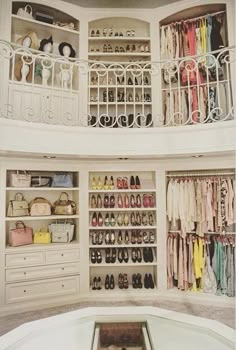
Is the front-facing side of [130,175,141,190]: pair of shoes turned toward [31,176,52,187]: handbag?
no

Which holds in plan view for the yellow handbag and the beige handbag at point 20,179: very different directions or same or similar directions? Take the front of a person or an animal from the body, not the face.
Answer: same or similar directions

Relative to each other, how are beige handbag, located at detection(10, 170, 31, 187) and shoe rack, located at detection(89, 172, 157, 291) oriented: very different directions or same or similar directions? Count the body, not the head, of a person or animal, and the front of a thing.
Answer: same or similar directions

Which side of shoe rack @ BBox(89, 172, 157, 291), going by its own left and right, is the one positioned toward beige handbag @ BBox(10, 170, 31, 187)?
right

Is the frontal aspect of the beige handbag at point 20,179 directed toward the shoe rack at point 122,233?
no

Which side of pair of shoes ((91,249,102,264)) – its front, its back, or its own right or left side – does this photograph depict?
front

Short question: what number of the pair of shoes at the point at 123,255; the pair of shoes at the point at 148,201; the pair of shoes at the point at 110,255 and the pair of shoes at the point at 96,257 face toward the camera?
4

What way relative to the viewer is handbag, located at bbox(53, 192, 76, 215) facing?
toward the camera

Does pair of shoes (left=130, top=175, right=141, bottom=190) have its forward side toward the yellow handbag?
no

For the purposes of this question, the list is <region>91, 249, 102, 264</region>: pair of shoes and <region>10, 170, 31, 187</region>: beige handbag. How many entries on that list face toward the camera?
2

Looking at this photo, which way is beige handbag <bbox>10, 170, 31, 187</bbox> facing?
toward the camera

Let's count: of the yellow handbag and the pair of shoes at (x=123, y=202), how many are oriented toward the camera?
2

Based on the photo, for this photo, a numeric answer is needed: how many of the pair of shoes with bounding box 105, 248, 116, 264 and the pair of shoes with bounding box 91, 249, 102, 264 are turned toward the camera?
2

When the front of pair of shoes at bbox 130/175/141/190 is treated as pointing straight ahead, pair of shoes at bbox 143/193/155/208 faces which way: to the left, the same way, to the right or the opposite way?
the same way

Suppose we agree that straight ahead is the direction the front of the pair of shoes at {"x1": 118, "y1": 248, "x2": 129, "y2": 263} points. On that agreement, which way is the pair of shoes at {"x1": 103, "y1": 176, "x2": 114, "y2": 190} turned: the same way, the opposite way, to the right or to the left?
the same way

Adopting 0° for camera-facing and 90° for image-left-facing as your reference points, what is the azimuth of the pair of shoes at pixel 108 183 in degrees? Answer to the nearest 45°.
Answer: approximately 0°
